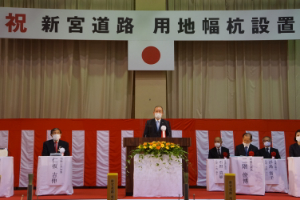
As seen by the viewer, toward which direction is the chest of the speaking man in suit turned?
toward the camera

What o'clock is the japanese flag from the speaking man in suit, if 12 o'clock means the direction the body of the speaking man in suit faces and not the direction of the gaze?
The japanese flag is roughly at 6 o'clock from the speaking man in suit.

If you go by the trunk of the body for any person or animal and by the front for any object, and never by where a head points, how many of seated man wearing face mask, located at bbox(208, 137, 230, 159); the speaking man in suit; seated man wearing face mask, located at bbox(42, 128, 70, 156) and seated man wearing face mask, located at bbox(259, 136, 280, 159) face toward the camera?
4

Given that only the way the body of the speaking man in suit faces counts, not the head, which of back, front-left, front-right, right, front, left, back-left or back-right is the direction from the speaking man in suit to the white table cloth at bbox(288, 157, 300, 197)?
left

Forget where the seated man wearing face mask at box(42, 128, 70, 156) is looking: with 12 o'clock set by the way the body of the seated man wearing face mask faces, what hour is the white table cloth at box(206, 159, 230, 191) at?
The white table cloth is roughly at 9 o'clock from the seated man wearing face mask.

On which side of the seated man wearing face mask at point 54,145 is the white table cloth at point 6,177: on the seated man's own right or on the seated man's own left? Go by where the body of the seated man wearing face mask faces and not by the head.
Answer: on the seated man's own right

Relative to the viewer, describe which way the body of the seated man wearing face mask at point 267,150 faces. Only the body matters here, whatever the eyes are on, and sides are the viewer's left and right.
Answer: facing the viewer

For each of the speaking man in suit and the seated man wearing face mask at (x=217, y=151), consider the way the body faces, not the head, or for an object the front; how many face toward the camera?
2

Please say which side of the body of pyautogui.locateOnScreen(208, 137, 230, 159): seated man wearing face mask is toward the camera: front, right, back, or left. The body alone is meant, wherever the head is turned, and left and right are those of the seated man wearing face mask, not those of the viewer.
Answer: front

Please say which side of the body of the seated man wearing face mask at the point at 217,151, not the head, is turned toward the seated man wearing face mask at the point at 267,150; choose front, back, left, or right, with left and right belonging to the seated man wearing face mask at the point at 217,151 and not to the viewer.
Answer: left
